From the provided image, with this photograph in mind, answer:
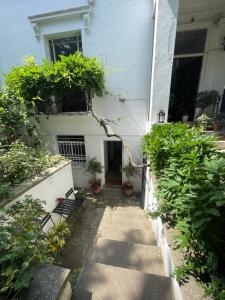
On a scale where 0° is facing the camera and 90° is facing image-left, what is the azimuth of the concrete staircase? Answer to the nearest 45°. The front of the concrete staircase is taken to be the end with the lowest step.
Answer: approximately 180°

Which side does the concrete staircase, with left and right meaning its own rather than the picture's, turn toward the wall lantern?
front

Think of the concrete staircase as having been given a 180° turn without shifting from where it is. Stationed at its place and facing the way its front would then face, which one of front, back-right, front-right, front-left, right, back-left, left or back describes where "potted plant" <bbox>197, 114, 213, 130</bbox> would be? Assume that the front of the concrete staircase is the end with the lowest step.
back-left

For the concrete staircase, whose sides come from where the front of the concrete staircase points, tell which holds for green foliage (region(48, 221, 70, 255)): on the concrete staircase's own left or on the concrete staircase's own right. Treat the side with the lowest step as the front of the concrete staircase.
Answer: on the concrete staircase's own left

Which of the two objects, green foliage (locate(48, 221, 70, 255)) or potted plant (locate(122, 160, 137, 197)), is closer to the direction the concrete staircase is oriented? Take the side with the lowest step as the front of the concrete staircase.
the potted plant

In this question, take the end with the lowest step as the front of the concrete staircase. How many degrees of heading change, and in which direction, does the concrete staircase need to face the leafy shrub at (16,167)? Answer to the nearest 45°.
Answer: approximately 45° to its left

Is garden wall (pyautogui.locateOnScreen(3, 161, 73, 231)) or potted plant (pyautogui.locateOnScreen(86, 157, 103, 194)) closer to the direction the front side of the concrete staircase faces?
the potted plant

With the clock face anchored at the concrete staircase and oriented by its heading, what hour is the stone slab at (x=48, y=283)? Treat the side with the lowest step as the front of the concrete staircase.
The stone slab is roughly at 7 o'clock from the concrete staircase.

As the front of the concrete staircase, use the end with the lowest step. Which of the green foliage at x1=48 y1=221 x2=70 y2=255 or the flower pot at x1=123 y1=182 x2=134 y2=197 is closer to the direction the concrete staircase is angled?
the flower pot

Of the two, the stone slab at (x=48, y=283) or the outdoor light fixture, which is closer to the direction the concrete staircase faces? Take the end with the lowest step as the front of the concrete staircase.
the outdoor light fixture

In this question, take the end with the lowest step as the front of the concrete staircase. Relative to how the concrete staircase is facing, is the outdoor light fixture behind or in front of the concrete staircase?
in front

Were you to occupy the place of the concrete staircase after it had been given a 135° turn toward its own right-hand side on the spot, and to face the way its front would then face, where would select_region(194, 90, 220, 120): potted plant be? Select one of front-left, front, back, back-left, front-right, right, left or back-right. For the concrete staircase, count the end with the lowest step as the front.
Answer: left

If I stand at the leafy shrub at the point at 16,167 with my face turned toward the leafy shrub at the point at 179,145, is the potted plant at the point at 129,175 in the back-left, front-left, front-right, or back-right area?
front-left

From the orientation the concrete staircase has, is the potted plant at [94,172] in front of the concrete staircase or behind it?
in front

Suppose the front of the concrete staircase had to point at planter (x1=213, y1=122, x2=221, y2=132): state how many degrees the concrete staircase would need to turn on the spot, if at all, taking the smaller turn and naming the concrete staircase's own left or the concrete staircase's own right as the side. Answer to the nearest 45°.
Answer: approximately 45° to the concrete staircase's own right
